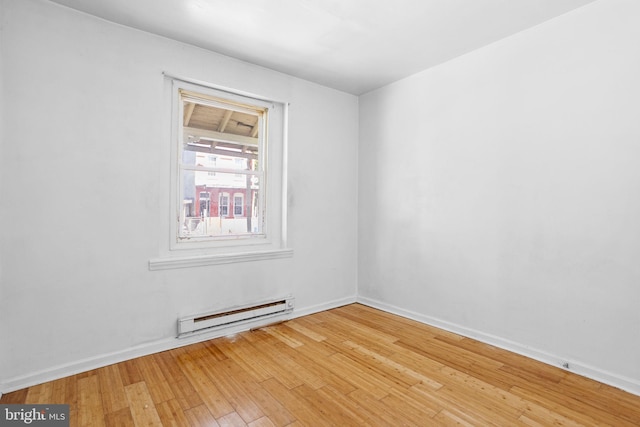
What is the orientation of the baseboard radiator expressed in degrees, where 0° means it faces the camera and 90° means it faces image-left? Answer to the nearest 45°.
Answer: approximately 315°
